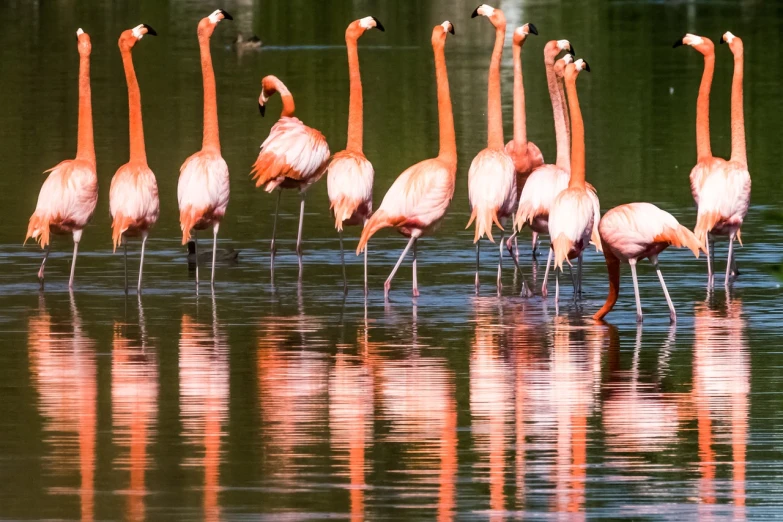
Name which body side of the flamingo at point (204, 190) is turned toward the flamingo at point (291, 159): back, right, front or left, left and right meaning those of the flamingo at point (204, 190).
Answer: front

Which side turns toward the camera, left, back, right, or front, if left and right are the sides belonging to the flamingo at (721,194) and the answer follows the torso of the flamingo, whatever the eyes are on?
back

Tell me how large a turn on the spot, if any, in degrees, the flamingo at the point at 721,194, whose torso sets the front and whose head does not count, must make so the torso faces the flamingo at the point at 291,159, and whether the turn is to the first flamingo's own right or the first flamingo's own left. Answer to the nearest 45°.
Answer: approximately 90° to the first flamingo's own left

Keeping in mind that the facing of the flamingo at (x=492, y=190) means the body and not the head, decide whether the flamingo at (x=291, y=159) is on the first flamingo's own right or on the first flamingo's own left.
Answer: on the first flamingo's own left

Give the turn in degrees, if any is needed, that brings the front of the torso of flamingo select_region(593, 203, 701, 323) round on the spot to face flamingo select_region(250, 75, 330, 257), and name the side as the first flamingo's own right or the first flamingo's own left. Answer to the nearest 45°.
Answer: approximately 45° to the first flamingo's own right

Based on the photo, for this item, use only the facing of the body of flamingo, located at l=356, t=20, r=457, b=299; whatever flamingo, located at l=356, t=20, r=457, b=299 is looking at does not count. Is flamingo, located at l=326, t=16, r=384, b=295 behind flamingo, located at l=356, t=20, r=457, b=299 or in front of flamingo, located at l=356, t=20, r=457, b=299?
behind

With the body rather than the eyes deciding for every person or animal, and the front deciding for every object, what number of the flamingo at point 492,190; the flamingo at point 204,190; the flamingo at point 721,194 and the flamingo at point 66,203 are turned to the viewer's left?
0

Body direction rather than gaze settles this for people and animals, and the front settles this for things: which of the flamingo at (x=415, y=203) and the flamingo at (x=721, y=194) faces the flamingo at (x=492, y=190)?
the flamingo at (x=415, y=203)

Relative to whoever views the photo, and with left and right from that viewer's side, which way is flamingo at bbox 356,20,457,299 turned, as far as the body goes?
facing to the right of the viewer

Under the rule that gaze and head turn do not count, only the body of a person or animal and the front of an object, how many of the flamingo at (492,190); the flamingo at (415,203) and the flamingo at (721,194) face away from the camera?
2

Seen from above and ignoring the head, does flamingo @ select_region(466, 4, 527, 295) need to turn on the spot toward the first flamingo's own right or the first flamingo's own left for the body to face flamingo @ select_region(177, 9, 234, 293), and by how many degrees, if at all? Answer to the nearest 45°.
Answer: approximately 90° to the first flamingo's own left

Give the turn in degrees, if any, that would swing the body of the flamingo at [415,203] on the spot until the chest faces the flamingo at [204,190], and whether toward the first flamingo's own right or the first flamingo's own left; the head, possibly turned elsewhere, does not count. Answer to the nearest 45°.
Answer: approximately 180°

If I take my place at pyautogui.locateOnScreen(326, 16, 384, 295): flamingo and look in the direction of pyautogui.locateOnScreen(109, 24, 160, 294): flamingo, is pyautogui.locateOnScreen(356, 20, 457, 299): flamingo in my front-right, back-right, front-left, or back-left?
back-left

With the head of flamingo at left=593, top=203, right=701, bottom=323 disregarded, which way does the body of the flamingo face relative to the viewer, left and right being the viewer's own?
facing to the left of the viewer
